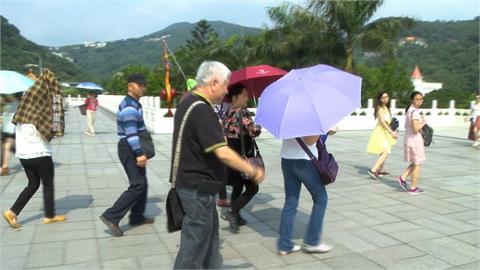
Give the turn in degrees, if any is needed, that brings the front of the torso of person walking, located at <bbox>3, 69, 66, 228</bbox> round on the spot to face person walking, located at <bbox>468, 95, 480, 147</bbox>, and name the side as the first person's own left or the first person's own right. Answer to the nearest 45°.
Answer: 0° — they already face them

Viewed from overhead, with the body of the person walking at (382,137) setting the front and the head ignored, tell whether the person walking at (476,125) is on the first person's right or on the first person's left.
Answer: on the first person's left

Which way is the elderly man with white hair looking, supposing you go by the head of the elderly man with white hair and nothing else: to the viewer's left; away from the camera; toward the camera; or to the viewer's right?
to the viewer's right

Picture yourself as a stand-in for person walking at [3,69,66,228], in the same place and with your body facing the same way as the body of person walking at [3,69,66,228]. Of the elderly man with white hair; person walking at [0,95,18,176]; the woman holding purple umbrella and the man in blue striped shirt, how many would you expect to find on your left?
1

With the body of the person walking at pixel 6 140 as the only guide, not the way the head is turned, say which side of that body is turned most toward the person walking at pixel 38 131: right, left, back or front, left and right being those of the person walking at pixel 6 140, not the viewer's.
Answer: right

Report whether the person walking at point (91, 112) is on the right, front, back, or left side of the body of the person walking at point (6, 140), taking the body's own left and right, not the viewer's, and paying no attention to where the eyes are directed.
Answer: left
